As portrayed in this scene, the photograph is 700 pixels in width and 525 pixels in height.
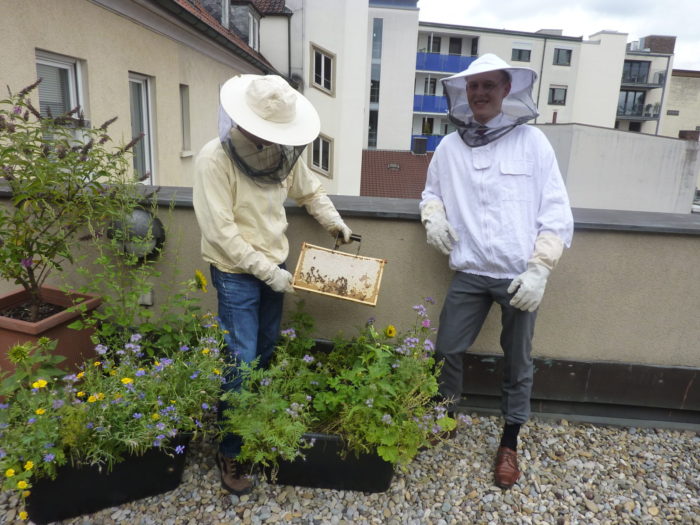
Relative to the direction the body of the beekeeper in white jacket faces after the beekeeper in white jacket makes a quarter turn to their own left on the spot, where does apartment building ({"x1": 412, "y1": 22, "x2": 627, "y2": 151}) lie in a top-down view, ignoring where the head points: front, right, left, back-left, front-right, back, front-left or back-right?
left

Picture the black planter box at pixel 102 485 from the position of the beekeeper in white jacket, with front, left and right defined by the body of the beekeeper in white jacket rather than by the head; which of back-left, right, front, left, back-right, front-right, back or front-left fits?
front-right

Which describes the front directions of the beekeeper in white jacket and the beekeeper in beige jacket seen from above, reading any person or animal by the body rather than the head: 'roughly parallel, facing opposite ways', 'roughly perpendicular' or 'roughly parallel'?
roughly perpendicular

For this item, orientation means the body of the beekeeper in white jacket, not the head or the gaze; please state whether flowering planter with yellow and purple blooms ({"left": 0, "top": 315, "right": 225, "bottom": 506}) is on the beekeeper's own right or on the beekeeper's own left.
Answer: on the beekeeper's own right

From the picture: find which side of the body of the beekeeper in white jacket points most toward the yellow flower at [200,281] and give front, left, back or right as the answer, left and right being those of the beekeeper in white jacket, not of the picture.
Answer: right
